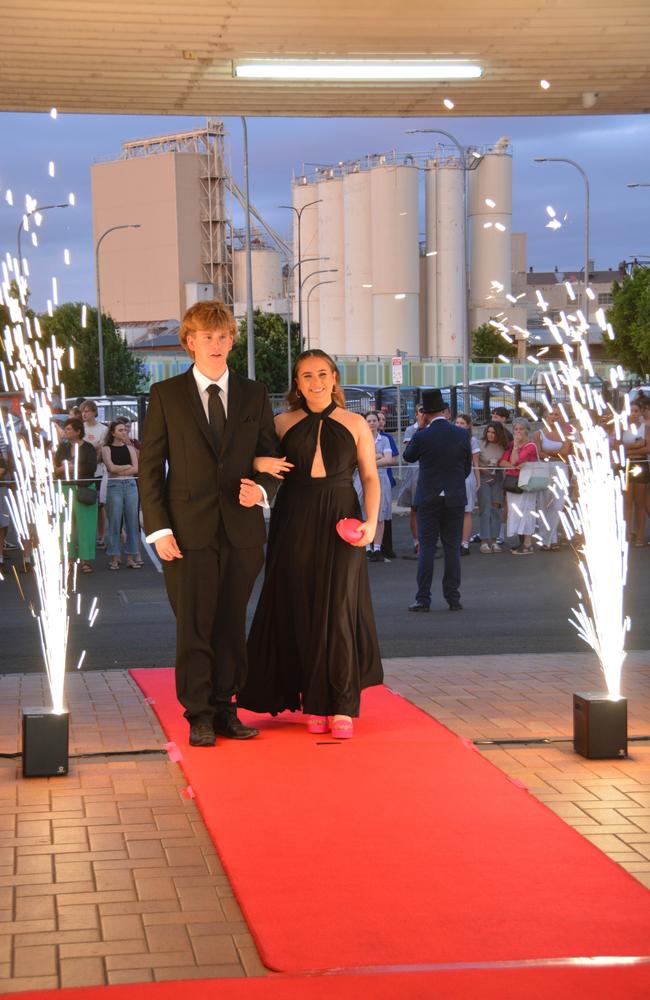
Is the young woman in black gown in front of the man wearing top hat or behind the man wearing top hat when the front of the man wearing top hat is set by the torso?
behind

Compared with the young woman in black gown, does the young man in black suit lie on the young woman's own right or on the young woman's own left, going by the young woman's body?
on the young woman's own right

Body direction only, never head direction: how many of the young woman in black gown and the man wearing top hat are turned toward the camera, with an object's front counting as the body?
1

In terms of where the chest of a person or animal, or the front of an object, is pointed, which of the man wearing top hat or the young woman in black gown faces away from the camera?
the man wearing top hat

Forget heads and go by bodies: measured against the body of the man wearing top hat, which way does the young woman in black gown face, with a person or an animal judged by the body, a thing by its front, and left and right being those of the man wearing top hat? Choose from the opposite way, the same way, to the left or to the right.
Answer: the opposite way

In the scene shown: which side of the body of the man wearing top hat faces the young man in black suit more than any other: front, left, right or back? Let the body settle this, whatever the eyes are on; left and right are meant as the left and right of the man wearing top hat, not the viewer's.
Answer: back

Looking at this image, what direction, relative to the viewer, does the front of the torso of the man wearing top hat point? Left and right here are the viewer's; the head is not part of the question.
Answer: facing away from the viewer

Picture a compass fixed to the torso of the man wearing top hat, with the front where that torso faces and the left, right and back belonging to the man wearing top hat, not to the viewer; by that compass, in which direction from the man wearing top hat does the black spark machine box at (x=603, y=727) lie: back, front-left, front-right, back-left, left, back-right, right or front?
back

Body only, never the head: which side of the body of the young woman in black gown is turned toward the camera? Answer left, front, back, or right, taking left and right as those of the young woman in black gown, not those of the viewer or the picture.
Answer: front
